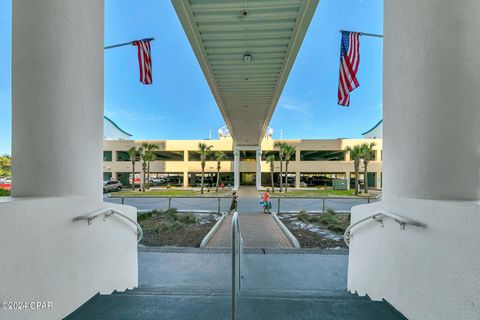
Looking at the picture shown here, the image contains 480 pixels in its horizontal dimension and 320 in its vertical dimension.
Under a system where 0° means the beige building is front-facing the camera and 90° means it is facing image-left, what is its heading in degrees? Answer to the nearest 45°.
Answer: approximately 0°

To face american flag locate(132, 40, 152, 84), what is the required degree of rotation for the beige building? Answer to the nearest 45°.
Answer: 0° — it already faces it

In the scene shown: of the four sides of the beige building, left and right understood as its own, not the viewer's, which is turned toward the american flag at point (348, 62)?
front

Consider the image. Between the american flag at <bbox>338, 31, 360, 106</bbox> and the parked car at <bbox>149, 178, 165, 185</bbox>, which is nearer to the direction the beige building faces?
the american flag

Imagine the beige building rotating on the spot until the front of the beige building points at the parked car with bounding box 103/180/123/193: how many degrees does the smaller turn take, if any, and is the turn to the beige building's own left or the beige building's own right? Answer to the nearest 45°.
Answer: approximately 45° to the beige building's own right

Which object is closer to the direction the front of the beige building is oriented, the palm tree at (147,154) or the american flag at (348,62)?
the american flag
